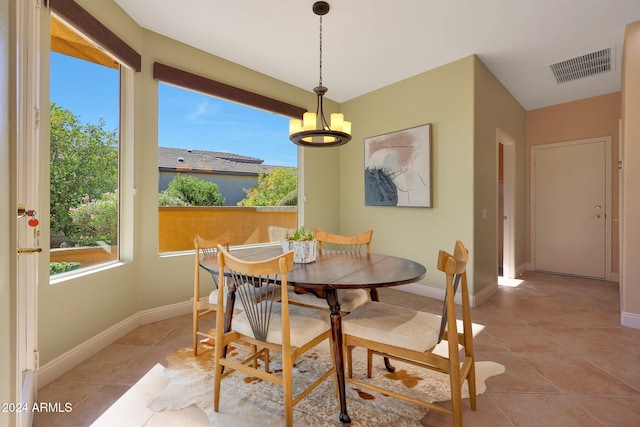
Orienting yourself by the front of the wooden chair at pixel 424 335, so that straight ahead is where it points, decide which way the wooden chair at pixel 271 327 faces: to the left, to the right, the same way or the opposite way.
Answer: to the right

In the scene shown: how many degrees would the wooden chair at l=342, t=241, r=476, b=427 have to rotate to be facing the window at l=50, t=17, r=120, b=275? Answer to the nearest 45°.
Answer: approximately 45° to its left

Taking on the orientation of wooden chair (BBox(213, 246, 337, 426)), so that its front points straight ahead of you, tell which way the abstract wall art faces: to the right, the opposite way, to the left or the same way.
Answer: the opposite way

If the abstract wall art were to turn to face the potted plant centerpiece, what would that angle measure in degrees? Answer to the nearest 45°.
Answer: approximately 45° to its left

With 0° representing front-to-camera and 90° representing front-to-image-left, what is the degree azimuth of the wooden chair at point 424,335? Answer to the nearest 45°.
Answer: approximately 135°

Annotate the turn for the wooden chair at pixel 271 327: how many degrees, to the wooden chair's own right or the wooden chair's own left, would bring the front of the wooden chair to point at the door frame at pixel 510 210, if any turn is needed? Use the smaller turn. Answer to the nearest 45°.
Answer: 0° — it already faces it

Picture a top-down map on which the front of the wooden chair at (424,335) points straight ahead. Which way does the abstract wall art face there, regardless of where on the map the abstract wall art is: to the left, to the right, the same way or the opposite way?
to the left

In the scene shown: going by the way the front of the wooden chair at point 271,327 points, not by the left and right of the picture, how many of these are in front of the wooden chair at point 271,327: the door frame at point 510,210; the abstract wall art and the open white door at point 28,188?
2

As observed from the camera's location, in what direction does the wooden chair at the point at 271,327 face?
facing away from the viewer and to the right of the viewer

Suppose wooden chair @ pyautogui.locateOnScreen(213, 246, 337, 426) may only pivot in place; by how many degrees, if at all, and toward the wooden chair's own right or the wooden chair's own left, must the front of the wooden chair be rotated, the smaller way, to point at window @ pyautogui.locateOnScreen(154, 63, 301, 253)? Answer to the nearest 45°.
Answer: approximately 45° to the wooden chair's own left
